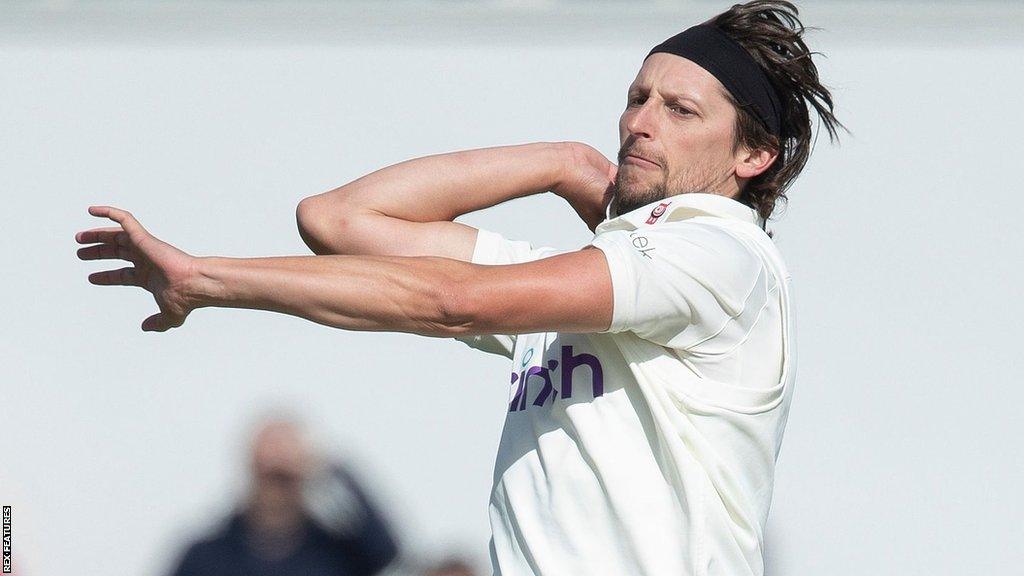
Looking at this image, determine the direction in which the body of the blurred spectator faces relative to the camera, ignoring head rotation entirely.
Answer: toward the camera
